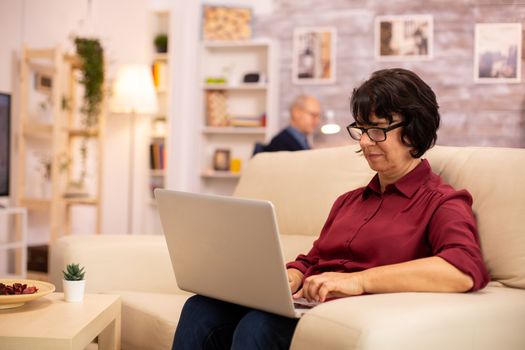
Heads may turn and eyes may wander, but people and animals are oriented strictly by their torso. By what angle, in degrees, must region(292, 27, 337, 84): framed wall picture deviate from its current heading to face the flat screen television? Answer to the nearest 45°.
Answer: approximately 45° to its right

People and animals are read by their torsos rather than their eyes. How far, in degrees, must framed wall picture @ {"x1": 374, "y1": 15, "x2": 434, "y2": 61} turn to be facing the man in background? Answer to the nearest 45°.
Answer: approximately 45° to its right

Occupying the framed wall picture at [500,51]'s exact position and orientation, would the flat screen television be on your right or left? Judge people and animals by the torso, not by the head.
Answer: on your right

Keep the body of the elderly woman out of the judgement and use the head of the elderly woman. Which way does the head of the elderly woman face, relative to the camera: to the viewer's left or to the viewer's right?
to the viewer's left

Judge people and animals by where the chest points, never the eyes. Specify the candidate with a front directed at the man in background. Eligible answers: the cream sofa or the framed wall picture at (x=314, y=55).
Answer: the framed wall picture

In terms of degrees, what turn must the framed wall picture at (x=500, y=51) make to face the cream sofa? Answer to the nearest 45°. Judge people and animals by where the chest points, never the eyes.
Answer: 0° — it already faces it

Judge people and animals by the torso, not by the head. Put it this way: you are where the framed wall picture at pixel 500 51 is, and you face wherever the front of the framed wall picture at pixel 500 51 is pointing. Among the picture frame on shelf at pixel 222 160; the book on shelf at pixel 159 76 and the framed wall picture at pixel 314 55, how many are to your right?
3

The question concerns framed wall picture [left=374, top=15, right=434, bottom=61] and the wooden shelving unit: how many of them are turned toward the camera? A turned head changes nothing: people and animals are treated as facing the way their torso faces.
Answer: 2
